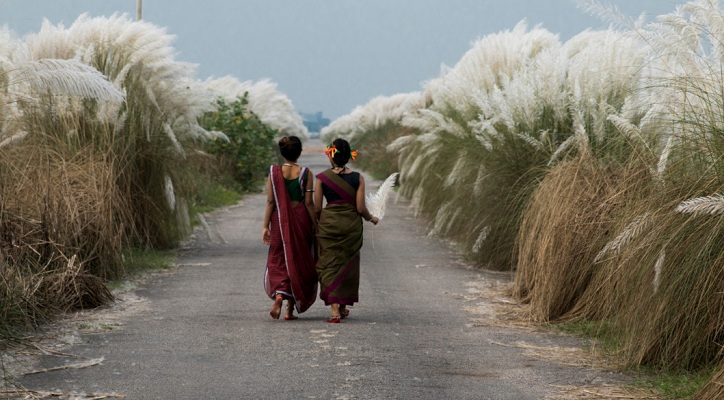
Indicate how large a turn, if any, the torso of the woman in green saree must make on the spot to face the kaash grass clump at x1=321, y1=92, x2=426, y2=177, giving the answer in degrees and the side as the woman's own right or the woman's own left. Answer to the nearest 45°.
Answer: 0° — they already face it

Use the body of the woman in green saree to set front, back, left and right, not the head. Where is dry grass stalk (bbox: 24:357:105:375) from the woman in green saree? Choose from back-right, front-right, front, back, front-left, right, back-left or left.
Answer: back-left

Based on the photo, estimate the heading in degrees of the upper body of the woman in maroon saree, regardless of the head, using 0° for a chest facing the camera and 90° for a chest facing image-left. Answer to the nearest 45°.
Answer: approximately 180°

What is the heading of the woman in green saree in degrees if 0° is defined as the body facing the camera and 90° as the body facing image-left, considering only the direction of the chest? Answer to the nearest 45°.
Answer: approximately 180°

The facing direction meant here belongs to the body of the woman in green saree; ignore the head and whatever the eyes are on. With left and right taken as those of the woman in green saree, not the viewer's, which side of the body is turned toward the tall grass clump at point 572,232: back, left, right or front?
right

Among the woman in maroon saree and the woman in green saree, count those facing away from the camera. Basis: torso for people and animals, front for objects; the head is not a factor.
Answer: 2

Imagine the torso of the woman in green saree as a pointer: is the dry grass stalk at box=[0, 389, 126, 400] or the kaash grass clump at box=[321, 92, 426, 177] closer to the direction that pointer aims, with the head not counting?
the kaash grass clump

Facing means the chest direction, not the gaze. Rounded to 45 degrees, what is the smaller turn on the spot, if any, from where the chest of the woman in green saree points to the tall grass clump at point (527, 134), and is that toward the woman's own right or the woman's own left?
approximately 45° to the woman's own right

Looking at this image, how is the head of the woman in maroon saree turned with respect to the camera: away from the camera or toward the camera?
away from the camera

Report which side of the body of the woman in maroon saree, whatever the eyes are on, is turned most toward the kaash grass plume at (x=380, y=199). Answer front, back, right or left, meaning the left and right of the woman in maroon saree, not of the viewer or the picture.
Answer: right
